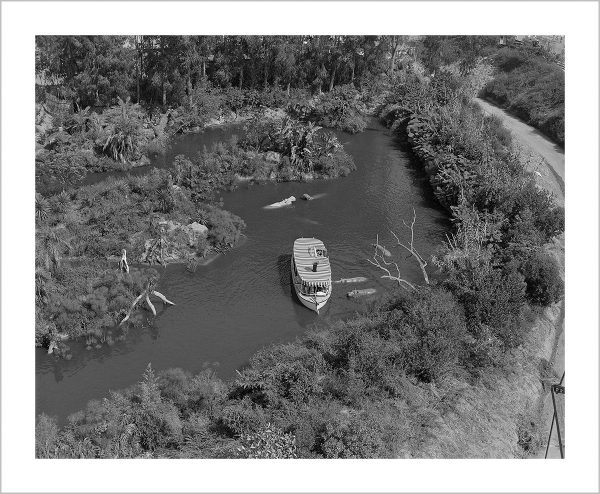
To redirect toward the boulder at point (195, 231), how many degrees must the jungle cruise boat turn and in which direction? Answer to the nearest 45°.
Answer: approximately 135° to its right

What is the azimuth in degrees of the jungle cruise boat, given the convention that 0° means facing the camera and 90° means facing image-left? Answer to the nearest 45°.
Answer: approximately 0°

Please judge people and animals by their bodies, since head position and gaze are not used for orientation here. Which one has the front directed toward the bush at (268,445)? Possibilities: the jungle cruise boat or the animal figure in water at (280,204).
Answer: the jungle cruise boat

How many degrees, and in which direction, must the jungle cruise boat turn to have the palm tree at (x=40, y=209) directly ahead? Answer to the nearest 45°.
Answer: approximately 90° to its right

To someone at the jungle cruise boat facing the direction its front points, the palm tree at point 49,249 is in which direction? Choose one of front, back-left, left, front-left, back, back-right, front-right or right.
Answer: right

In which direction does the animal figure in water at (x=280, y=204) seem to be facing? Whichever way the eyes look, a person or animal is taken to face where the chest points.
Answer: to the viewer's right

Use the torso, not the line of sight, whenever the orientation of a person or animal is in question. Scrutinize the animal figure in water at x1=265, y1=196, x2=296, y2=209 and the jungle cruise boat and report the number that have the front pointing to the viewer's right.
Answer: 1

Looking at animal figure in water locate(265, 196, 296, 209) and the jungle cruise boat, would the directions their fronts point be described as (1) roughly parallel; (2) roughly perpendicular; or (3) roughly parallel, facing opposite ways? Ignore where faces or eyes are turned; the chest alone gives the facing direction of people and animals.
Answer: roughly perpendicular

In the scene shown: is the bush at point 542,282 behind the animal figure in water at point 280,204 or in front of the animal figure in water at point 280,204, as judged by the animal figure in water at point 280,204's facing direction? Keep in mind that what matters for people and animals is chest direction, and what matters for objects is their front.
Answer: in front

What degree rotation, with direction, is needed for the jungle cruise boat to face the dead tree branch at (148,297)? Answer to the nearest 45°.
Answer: approximately 90° to its right
